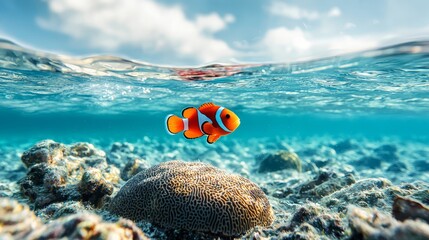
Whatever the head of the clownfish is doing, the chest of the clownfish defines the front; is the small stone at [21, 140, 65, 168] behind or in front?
behind

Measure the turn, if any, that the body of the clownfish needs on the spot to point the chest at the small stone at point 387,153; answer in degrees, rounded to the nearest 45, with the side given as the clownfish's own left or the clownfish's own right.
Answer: approximately 45° to the clownfish's own left

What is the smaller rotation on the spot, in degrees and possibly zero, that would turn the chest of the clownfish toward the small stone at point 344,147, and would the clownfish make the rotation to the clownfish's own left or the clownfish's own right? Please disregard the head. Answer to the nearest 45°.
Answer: approximately 45° to the clownfish's own left

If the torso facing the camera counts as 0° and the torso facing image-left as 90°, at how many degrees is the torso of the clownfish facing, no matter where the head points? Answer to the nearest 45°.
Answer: approximately 270°

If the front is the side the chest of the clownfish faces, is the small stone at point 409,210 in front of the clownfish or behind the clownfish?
in front

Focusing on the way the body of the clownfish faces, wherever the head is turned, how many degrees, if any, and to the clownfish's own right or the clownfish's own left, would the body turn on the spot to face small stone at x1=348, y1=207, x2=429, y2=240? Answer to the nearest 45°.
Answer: approximately 45° to the clownfish's own right

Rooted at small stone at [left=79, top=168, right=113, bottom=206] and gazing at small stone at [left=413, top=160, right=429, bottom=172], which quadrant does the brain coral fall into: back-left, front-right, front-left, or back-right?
front-right

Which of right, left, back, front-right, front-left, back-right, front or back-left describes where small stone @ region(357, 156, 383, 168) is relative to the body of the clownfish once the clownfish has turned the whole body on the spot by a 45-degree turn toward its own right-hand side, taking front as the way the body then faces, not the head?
left
